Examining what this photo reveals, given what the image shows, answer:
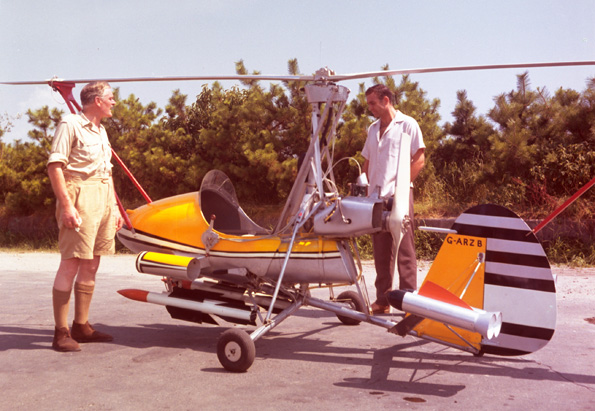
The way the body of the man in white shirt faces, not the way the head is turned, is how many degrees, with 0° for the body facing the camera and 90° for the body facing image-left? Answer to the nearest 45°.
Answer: approximately 45°

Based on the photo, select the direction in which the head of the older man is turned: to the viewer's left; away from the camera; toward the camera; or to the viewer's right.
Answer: to the viewer's right

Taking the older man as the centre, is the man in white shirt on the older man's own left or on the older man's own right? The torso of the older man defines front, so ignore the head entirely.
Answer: on the older man's own left

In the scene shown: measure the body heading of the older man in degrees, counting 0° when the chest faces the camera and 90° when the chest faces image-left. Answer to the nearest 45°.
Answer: approximately 315°

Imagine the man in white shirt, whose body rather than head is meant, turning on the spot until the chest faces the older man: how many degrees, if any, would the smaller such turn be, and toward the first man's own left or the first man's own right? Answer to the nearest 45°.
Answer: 0° — they already face them
